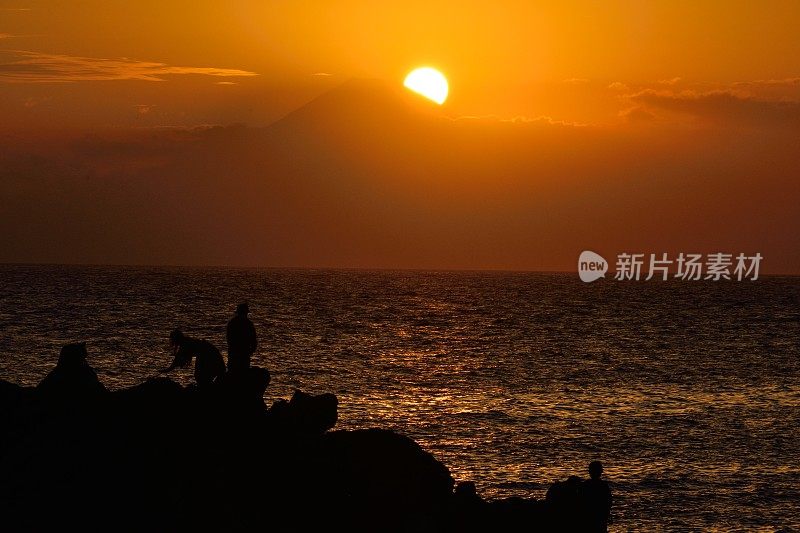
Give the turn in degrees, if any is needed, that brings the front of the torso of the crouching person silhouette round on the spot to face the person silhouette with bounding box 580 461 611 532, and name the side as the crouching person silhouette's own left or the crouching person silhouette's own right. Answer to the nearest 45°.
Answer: approximately 135° to the crouching person silhouette's own left

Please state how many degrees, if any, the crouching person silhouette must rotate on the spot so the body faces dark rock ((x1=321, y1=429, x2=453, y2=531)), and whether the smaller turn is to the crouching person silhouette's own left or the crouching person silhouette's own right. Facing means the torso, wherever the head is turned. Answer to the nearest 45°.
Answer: approximately 135° to the crouching person silhouette's own left

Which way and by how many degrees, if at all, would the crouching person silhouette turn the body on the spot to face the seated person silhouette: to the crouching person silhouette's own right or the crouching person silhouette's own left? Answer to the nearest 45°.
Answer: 0° — they already face them

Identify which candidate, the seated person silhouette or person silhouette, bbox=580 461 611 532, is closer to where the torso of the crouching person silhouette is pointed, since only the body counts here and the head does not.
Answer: the seated person silhouette

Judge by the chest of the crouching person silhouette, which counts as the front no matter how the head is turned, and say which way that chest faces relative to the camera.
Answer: to the viewer's left

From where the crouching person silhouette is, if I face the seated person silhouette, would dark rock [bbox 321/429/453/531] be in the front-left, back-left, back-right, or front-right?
back-left

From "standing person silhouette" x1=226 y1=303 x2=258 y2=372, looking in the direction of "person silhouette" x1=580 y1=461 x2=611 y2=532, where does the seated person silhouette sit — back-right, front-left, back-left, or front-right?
back-right

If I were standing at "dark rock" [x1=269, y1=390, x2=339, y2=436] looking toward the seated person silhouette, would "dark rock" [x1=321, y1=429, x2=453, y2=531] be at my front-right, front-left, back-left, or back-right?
back-left

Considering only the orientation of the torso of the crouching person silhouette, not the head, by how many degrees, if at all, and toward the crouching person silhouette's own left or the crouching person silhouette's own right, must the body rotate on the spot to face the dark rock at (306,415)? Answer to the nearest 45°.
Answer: approximately 135° to the crouching person silhouette's own left
